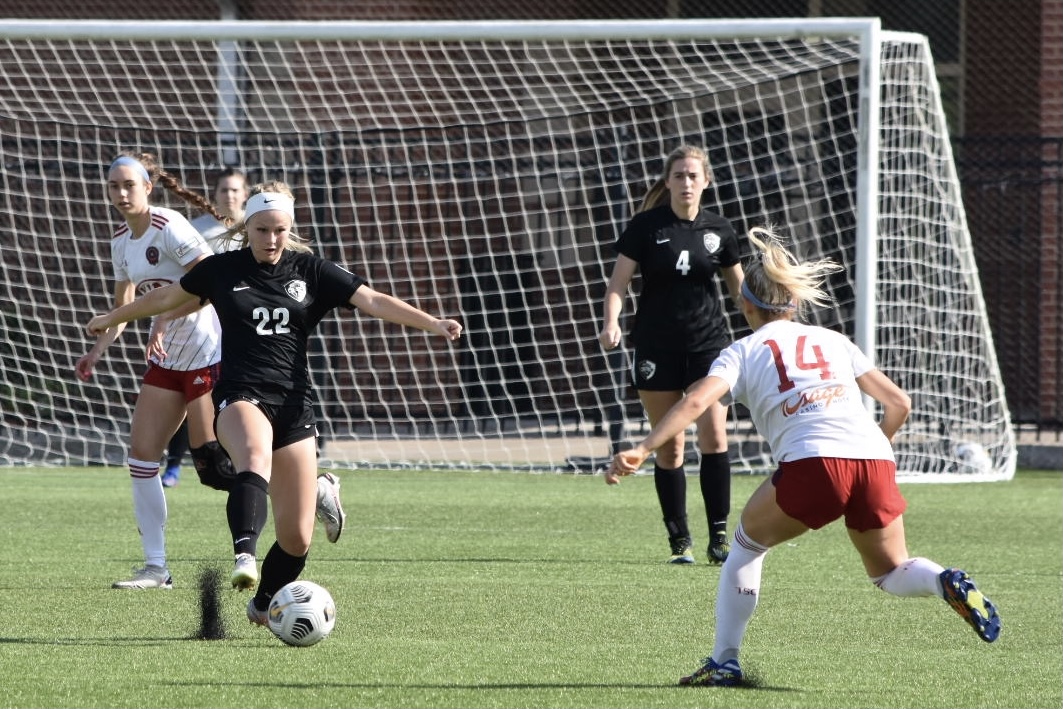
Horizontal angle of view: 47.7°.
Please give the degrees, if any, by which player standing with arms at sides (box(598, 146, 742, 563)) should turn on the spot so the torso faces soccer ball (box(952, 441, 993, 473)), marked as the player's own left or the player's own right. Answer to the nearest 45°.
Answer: approximately 135° to the player's own left

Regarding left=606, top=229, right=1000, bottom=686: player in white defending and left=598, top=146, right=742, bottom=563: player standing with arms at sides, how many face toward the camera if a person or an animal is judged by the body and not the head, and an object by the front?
1

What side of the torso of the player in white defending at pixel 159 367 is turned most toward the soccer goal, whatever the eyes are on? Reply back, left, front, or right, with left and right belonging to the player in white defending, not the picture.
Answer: back

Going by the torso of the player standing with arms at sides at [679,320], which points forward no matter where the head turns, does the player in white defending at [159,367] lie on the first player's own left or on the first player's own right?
on the first player's own right

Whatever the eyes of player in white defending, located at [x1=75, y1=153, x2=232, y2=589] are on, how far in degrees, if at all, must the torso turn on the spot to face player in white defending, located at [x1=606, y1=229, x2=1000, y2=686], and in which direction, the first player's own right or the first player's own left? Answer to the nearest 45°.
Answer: approximately 90° to the first player's own left

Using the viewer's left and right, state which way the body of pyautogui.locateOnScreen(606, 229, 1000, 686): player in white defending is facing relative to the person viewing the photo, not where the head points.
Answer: facing away from the viewer and to the left of the viewer

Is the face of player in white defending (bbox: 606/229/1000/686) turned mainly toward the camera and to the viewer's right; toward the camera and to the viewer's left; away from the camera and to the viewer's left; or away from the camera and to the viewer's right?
away from the camera and to the viewer's left
